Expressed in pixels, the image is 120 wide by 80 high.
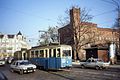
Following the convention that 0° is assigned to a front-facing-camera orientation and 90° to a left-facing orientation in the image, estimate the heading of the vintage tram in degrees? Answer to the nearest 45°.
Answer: approximately 315°

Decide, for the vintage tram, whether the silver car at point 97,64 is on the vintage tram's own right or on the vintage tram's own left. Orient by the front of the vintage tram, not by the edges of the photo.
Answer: on the vintage tram's own left

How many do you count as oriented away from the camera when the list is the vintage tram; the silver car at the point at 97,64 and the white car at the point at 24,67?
0

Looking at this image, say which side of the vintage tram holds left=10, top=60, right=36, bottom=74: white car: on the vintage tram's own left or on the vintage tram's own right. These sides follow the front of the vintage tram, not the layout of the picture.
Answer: on the vintage tram's own right

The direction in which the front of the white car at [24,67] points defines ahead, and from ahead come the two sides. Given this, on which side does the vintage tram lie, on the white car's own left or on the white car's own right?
on the white car's own left
